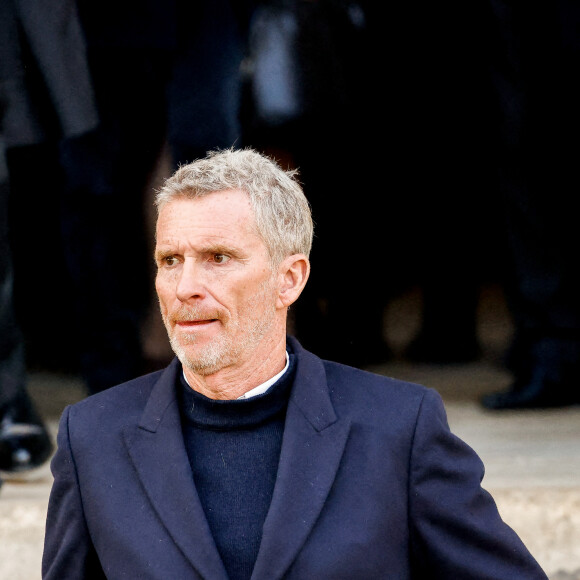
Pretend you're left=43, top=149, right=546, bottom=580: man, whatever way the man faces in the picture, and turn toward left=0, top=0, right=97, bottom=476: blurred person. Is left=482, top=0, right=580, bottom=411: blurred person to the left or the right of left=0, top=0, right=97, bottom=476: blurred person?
right

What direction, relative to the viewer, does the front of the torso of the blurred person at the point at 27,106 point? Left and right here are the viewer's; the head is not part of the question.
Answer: facing the viewer and to the right of the viewer

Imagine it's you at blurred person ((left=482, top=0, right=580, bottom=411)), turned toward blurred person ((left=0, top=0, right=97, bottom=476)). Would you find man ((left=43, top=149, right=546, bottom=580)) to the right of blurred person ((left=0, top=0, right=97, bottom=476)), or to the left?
left

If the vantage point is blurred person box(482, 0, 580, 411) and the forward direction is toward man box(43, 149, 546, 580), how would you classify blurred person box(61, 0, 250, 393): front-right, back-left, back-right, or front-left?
front-right

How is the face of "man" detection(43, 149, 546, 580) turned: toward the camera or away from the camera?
toward the camera

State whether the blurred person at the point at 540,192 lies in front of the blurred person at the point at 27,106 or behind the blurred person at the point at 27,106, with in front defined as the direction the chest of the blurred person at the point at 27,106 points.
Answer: in front

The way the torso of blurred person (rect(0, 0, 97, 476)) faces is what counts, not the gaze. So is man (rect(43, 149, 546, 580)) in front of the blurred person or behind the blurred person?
in front
